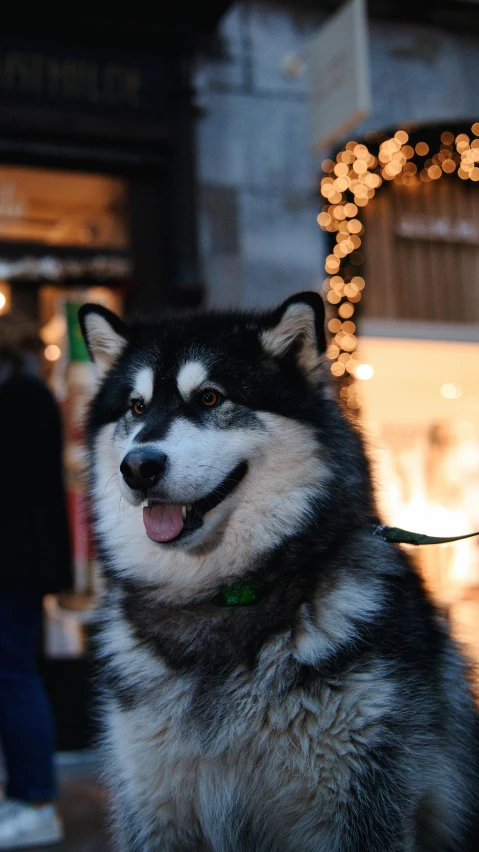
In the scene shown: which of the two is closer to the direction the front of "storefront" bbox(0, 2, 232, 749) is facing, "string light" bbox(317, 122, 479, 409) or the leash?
the leash

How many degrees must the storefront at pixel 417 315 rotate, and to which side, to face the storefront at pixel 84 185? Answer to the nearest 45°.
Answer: approximately 45° to its right

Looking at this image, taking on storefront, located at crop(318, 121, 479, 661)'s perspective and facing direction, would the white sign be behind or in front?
in front

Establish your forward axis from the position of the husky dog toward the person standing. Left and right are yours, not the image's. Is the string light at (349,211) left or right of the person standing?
right

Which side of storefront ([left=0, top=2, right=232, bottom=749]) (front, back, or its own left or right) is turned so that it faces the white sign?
left

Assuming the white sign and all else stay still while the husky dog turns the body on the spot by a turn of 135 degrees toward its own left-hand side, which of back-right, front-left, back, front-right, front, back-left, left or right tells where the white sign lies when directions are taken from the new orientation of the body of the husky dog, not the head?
left

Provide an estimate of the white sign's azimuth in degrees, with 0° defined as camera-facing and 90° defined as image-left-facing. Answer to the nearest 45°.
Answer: approximately 45°

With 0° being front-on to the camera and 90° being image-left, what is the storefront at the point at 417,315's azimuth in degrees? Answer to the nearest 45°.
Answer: approximately 0°

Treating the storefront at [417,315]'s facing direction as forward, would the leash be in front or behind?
in front

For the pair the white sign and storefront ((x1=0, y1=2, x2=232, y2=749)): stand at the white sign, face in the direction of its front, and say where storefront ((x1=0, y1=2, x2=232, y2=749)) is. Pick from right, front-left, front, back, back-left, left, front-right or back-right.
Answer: front-right

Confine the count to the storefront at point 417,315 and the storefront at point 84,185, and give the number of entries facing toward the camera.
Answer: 2

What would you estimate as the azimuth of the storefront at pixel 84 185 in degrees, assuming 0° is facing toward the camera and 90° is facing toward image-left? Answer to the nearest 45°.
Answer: approximately 0°
